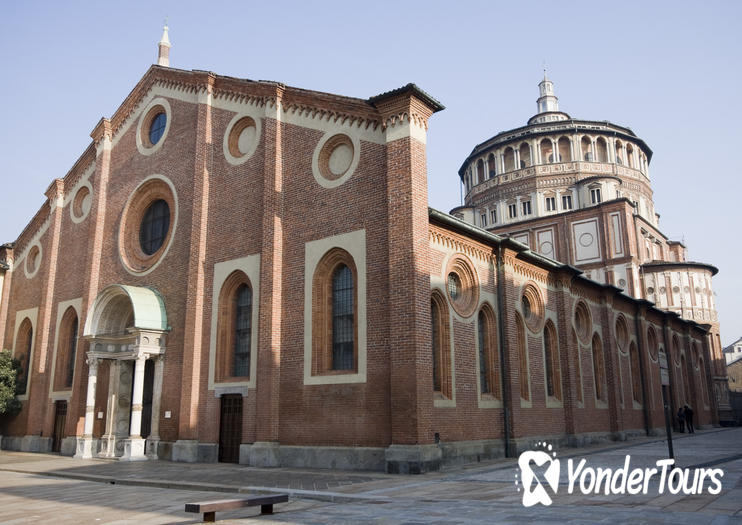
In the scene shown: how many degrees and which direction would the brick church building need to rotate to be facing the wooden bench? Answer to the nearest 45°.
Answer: approximately 45° to its left

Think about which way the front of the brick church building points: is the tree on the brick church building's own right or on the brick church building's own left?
on the brick church building's own right

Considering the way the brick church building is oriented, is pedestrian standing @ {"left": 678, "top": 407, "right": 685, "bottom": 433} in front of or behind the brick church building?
behind

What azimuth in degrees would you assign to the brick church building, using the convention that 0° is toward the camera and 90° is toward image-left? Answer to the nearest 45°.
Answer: approximately 45°

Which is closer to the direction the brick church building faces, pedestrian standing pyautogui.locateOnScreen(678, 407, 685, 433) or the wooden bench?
the wooden bench
